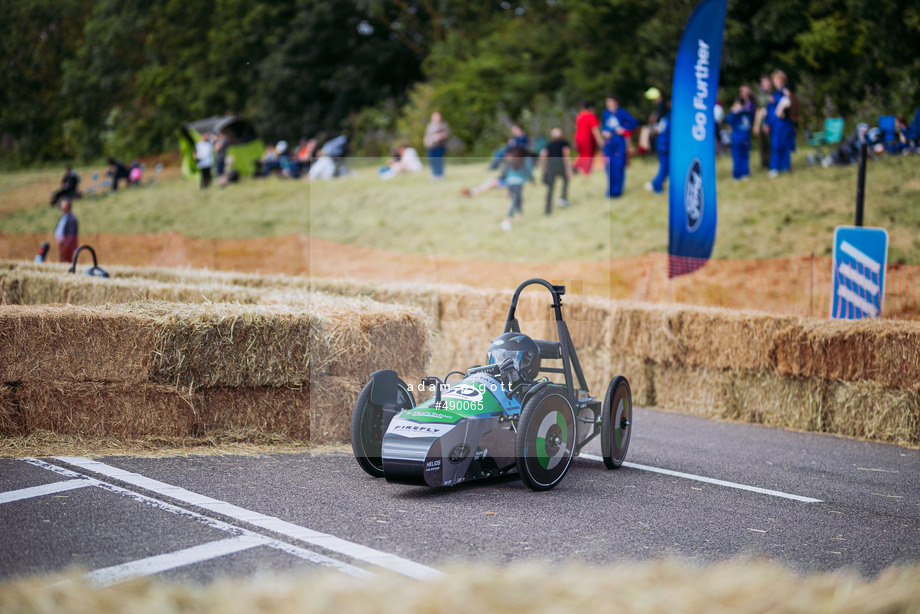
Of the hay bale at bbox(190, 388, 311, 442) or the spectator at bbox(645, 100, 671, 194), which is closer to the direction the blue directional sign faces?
the hay bale

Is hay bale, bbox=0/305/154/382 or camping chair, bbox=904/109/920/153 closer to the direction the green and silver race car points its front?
the hay bale

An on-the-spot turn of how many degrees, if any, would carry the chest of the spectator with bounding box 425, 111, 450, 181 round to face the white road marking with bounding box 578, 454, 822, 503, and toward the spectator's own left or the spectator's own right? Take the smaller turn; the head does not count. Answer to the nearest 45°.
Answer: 0° — they already face it

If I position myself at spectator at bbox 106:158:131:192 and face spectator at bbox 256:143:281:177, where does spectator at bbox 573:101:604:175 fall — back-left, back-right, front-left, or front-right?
front-right

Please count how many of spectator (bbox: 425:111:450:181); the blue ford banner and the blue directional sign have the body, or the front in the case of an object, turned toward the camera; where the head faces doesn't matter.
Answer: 3

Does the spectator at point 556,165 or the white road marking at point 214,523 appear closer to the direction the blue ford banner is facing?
the white road marking

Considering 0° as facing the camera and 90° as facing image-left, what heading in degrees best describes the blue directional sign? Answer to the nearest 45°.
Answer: approximately 0°

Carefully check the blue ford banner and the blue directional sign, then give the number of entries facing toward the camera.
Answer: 2

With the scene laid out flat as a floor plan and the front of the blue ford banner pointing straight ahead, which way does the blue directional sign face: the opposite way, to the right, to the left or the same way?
the same way

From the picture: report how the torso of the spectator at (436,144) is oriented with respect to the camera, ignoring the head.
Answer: toward the camera

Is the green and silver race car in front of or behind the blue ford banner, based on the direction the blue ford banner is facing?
in front

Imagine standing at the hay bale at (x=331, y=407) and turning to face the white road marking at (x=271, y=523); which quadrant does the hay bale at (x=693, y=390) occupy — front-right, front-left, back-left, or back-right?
back-left

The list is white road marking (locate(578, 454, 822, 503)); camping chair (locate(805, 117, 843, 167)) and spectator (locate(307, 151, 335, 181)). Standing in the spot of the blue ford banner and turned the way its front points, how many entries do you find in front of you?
1

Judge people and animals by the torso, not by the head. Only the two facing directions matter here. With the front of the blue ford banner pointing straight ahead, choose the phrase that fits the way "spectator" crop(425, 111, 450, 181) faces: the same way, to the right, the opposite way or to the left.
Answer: the same way
